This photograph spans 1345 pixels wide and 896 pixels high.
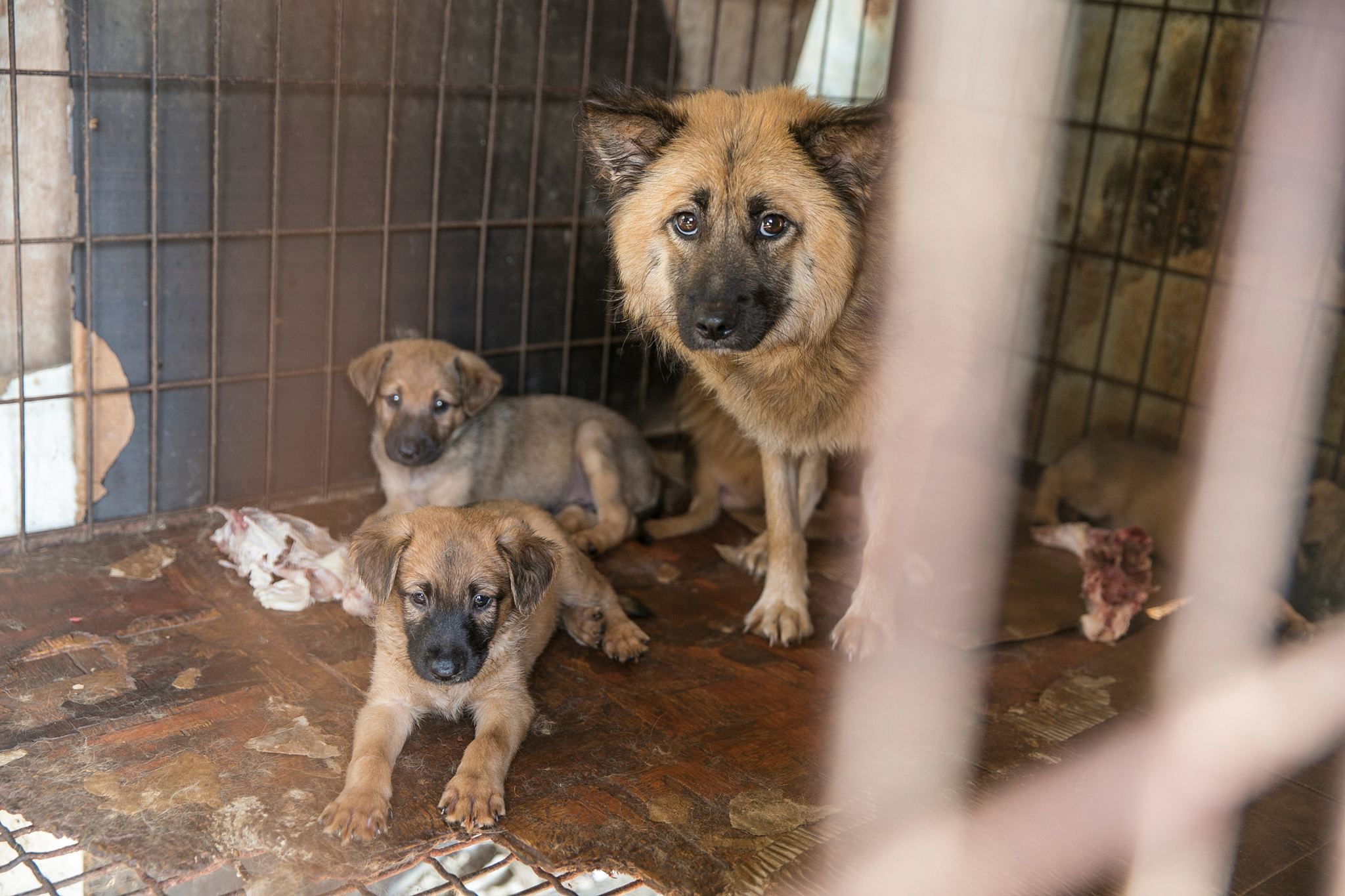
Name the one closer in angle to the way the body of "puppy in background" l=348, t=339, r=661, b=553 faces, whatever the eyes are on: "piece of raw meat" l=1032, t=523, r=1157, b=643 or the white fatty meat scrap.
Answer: the white fatty meat scrap

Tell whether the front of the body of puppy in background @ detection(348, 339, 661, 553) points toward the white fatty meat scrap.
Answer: yes

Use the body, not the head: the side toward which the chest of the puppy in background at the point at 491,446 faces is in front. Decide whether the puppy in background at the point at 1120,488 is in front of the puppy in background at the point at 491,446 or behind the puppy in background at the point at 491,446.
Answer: behind

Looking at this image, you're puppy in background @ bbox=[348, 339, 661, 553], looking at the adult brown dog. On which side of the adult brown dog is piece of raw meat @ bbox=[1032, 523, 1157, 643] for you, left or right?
left

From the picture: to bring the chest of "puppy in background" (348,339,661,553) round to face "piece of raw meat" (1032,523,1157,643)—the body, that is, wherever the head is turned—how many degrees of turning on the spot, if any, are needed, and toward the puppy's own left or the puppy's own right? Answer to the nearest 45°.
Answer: approximately 135° to the puppy's own left

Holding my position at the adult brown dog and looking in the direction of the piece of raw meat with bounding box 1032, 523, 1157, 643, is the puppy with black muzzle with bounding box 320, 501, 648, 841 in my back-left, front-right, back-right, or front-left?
back-right

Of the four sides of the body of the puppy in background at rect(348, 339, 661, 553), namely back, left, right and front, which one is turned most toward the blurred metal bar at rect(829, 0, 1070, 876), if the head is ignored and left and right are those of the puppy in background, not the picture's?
left

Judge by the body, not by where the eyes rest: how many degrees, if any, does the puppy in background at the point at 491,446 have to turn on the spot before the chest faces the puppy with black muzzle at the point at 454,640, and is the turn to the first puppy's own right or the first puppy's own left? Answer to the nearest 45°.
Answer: approximately 45° to the first puppy's own left

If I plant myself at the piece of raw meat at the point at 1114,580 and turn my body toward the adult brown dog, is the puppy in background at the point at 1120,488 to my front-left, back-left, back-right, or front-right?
back-right

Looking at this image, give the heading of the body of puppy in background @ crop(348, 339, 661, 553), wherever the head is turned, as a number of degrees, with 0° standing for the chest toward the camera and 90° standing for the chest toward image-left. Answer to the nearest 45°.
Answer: approximately 45°

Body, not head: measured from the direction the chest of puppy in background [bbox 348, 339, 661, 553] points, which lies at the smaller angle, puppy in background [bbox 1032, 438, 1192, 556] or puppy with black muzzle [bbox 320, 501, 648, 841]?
the puppy with black muzzle
